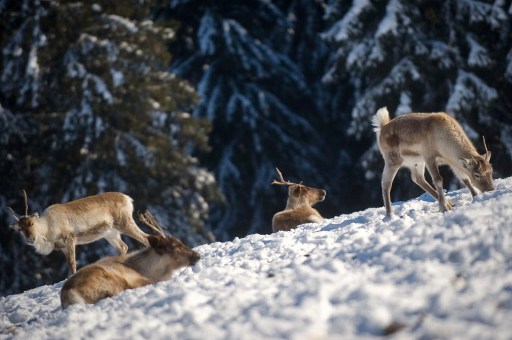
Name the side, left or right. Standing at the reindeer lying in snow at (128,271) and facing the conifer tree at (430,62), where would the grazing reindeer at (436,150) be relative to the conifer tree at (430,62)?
right

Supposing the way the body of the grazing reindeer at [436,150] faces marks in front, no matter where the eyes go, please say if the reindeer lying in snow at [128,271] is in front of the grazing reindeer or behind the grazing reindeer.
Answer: behind

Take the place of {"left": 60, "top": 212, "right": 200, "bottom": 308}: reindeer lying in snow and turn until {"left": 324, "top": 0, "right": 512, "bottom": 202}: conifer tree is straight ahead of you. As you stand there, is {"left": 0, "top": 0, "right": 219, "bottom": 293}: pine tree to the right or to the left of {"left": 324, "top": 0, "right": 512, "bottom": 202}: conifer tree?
left

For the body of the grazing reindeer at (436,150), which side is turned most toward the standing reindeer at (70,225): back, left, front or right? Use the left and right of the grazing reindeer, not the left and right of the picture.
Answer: back

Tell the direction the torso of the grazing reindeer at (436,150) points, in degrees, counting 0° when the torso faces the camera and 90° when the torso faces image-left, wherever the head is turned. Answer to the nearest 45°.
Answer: approximately 270°
